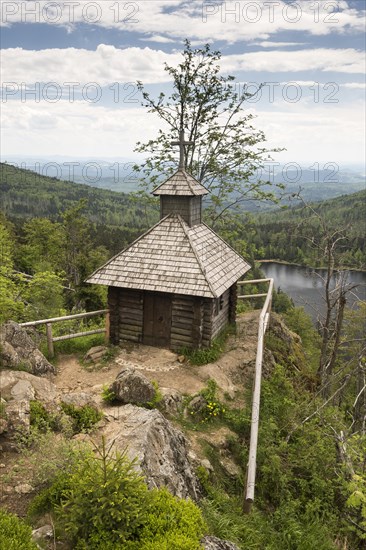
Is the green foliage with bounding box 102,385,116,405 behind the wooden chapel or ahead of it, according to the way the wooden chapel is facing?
ahead

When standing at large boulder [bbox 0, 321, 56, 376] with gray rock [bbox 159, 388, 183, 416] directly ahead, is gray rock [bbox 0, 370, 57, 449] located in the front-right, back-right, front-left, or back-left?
front-right

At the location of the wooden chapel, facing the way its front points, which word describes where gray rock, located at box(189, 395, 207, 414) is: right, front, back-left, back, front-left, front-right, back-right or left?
front

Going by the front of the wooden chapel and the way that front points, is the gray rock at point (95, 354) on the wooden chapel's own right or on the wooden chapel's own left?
on the wooden chapel's own right

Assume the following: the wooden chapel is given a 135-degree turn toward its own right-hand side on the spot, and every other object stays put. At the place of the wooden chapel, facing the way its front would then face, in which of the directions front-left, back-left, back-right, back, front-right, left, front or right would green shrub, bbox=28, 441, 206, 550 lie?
back-left

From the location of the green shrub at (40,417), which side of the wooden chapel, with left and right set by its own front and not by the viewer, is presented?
front

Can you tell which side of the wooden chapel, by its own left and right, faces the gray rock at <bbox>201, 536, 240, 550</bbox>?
front

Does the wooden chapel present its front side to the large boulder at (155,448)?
yes

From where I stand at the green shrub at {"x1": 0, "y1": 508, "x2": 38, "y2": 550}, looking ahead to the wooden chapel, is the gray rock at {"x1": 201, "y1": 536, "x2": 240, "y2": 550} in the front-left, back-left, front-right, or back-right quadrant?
front-right

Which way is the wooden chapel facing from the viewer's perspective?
toward the camera
